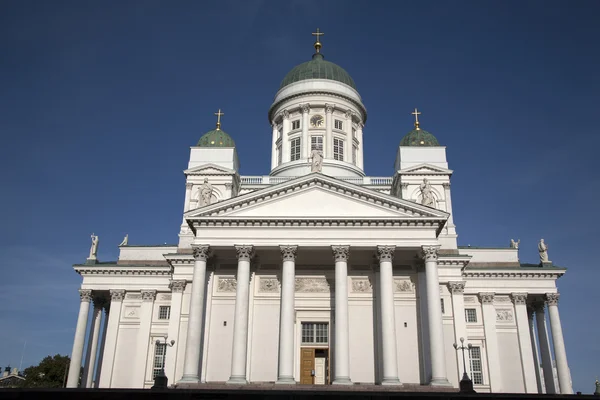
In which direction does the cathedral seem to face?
toward the camera
